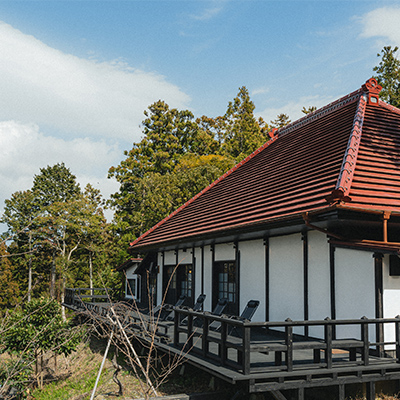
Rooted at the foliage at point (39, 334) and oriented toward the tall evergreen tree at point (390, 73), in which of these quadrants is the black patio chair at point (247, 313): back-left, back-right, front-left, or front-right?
front-right

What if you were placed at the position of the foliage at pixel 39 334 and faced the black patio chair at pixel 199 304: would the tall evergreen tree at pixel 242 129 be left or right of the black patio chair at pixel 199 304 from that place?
left

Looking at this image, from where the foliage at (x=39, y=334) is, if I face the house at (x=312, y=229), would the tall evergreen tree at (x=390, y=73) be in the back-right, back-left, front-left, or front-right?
front-left

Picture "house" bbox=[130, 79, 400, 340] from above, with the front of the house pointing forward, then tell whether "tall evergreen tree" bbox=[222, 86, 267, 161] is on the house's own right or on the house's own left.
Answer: on the house's own right

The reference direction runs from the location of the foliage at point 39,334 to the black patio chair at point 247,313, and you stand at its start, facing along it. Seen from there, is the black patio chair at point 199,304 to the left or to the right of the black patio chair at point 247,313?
left

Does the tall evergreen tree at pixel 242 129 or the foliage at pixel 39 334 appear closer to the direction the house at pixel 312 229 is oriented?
the foliage

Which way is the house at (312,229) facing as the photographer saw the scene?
facing the viewer and to the left of the viewer
